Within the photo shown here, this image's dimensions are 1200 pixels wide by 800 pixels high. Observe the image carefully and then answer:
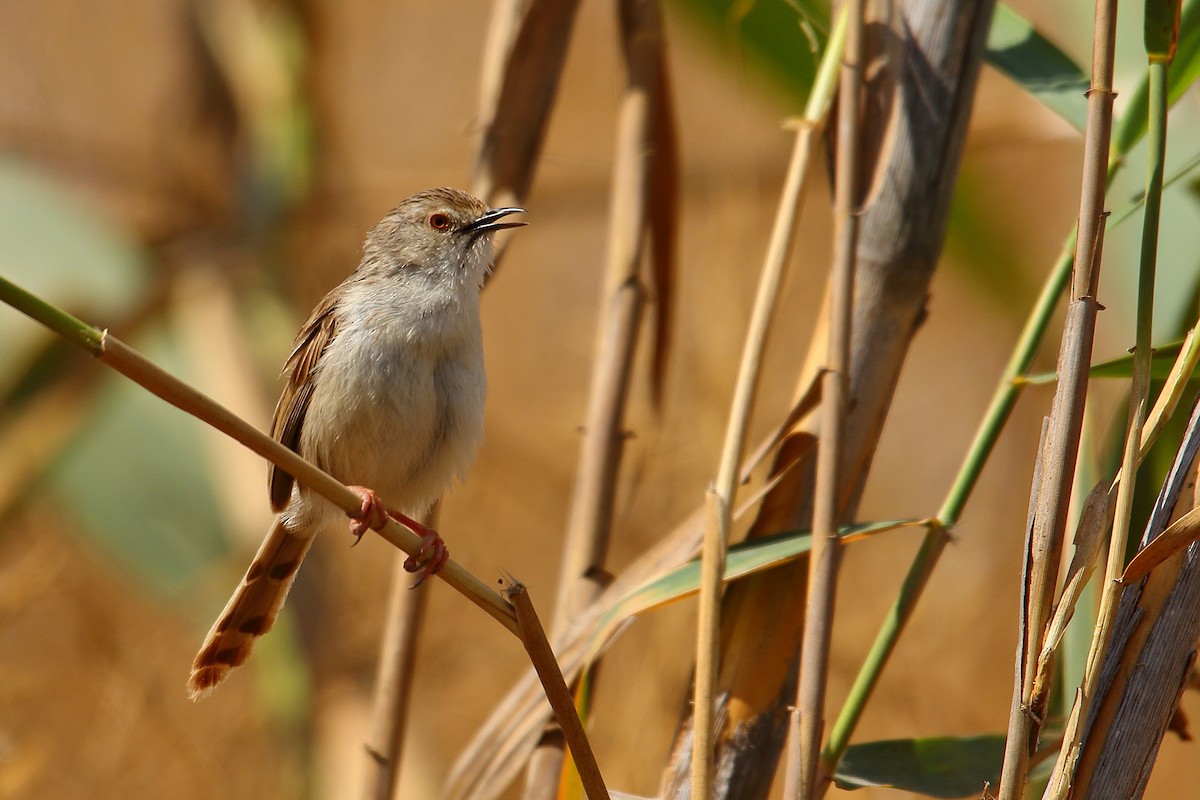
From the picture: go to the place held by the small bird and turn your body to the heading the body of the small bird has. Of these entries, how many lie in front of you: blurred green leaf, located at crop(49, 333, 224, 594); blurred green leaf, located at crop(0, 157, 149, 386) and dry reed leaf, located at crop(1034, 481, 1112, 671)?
1

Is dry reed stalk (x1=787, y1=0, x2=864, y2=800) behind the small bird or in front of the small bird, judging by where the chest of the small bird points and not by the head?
in front

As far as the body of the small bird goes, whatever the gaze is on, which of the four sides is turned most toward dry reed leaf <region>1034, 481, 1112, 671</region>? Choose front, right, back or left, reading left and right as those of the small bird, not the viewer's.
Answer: front

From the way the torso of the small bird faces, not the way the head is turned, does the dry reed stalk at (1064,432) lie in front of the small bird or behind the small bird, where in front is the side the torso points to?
in front

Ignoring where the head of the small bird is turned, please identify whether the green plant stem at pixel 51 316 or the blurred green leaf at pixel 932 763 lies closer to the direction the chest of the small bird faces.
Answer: the blurred green leaf

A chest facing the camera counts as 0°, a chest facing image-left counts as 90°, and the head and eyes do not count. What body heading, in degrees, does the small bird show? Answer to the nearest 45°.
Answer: approximately 315°
